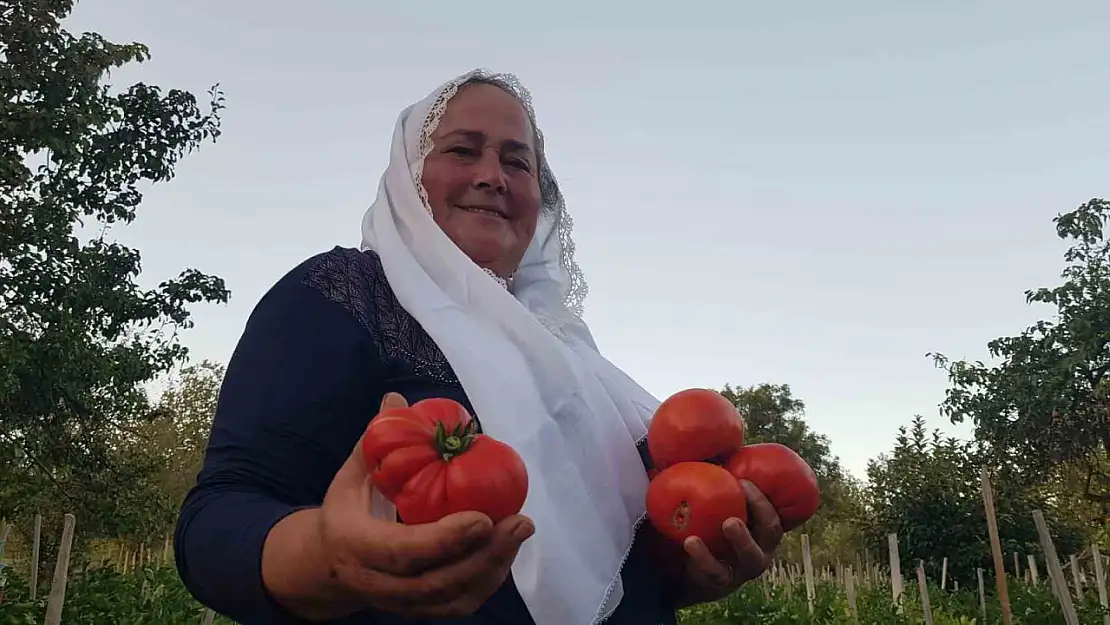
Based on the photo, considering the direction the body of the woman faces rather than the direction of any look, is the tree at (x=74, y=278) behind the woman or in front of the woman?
behind

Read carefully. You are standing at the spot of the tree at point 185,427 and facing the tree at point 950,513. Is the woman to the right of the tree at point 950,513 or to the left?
right

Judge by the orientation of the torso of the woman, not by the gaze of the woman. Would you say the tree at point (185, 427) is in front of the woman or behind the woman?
behind

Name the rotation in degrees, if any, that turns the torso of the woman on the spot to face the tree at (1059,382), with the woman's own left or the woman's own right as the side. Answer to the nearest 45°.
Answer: approximately 90° to the woman's own left

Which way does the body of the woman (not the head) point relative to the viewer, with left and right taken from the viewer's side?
facing the viewer and to the right of the viewer

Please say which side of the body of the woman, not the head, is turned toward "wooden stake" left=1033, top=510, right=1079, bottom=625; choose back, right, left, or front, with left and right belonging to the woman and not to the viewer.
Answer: left
